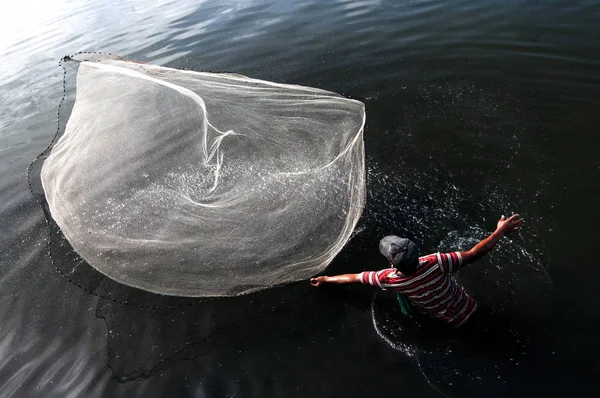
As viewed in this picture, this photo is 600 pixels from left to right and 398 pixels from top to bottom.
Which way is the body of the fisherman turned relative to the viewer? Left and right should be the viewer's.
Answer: facing away from the viewer and to the left of the viewer

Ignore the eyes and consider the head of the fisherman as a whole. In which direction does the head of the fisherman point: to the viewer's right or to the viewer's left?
to the viewer's left
